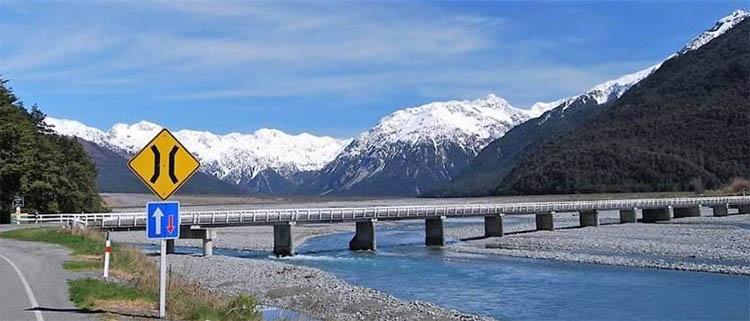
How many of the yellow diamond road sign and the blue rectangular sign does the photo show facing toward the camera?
2

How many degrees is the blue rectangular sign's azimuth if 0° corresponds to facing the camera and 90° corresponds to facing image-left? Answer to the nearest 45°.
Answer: approximately 0°
